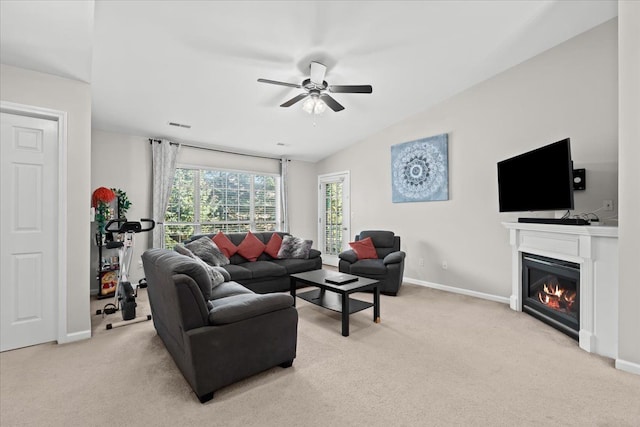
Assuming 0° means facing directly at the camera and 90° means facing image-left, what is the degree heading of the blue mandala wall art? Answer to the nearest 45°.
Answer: approximately 45°

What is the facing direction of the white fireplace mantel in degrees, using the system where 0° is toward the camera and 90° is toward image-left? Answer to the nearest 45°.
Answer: approximately 45°

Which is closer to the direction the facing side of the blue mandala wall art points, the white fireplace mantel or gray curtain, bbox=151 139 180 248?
the gray curtain

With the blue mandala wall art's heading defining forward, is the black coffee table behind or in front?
in front

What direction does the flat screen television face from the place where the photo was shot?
facing the viewer and to the left of the viewer

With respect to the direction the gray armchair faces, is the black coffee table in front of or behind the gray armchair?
in front

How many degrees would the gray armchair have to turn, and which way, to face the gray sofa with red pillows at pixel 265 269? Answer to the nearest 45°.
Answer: approximately 45° to its right

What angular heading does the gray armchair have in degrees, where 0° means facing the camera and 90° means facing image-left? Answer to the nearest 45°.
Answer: approximately 45°

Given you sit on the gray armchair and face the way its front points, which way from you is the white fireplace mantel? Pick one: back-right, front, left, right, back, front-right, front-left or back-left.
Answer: left

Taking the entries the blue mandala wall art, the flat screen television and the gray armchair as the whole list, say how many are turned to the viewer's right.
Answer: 0

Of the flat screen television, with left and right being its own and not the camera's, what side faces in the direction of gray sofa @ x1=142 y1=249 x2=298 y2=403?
front

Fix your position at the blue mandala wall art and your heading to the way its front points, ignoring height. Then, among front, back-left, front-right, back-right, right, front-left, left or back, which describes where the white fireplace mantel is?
left
